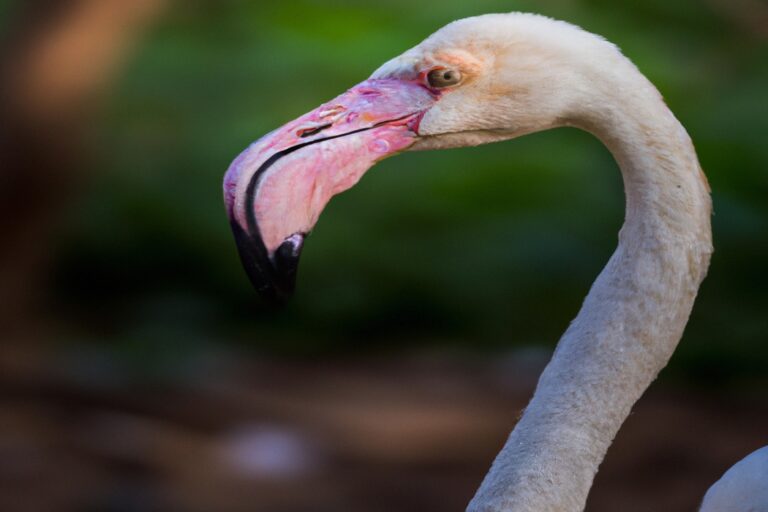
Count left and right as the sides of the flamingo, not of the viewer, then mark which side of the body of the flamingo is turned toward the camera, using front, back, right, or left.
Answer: left
